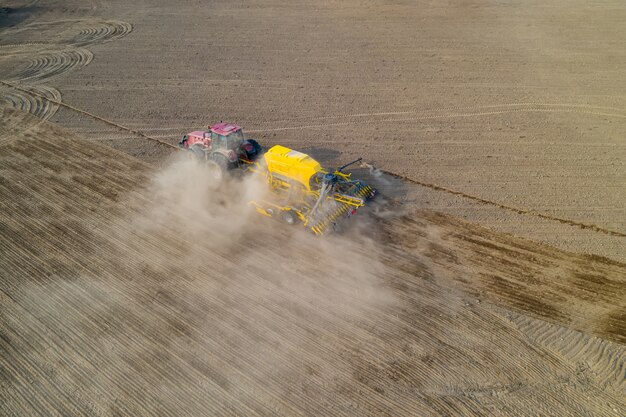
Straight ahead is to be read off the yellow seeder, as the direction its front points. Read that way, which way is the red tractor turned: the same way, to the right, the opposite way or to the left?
the same way

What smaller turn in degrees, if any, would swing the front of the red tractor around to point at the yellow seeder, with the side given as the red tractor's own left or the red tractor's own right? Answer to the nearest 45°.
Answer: approximately 180°

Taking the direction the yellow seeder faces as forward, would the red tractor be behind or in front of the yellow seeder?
in front

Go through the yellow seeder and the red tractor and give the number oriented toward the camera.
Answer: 0

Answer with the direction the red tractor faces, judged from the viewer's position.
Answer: facing away from the viewer and to the left of the viewer

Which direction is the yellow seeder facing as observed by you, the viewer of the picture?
facing away from the viewer and to the left of the viewer
